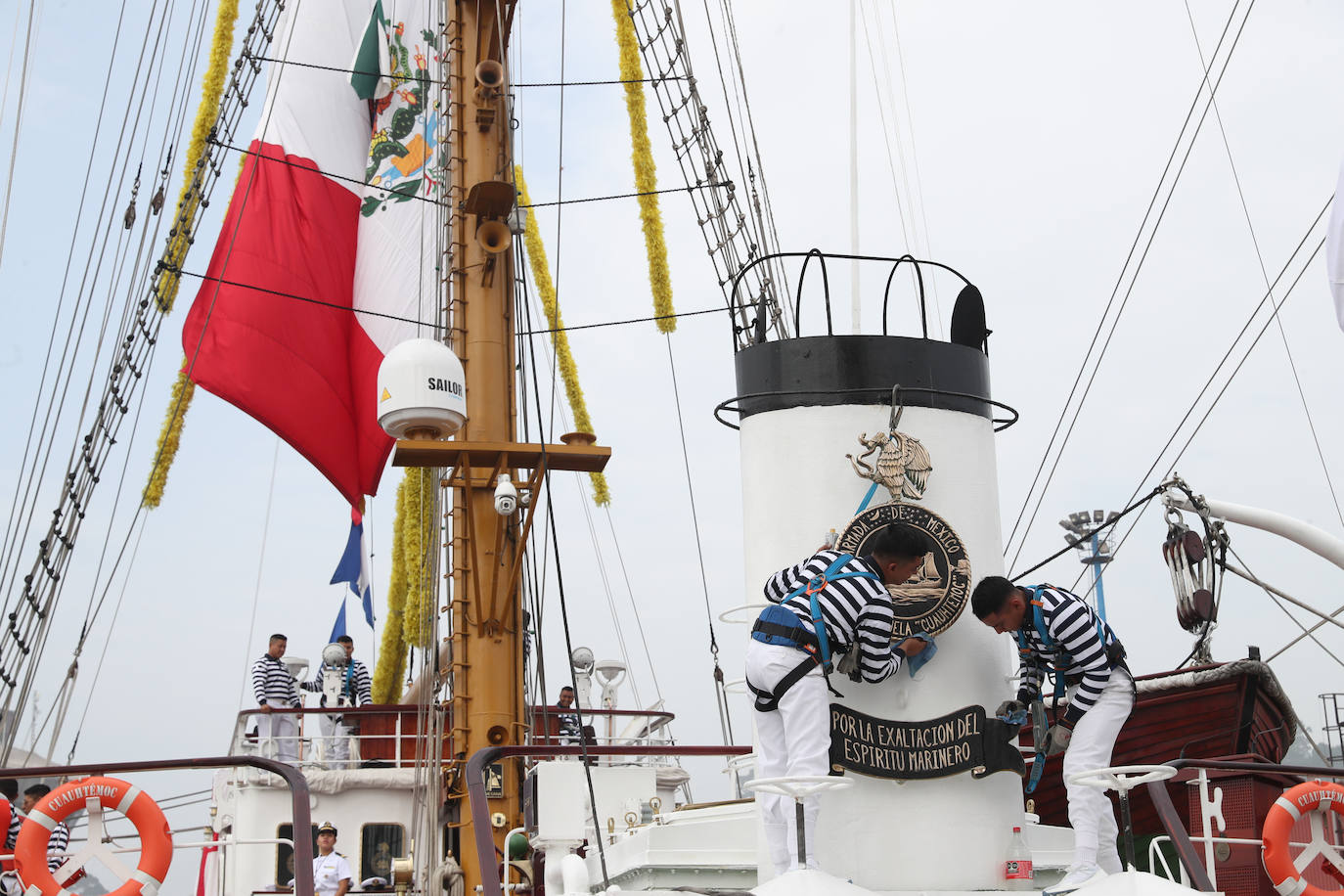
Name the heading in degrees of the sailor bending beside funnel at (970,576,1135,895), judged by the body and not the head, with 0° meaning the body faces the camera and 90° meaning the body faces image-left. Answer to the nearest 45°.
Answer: approximately 90°

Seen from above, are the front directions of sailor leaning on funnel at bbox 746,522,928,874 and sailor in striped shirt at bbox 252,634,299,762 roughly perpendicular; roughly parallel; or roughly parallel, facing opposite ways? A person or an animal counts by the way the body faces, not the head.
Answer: roughly perpendicular

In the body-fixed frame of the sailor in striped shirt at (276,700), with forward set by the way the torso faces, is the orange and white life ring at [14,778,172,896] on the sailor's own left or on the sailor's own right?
on the sailor's own right

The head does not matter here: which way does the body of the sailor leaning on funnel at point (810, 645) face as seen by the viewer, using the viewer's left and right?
facing away from the viewer and to the right of the viewer

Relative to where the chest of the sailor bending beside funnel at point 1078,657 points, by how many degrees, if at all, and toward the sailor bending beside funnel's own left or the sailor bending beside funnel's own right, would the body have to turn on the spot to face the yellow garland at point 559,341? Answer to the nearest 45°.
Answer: approximately 45° to the sailor bending beside funnel's own right

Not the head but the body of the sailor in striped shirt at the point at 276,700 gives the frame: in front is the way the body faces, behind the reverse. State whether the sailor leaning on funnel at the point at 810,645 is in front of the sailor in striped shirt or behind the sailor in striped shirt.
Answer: in front

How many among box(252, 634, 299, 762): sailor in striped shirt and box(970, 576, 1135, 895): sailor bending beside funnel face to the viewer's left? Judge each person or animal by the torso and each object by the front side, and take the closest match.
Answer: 1

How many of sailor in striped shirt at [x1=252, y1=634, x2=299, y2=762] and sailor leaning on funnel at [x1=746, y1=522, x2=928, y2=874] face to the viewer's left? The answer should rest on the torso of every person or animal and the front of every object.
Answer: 0

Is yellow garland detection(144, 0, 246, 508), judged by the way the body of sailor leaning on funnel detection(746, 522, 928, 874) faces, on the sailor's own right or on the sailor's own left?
on the sailor's own left

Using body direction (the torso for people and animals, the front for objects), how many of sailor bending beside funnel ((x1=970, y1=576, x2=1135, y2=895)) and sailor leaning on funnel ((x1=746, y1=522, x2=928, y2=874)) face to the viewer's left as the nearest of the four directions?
1

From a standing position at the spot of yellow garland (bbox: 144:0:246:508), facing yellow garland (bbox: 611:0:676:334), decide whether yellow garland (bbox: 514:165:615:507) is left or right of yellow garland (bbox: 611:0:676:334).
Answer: left

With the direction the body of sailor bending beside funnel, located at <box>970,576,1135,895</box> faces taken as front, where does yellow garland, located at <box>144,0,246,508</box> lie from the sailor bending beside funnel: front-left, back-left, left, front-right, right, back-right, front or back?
front-right

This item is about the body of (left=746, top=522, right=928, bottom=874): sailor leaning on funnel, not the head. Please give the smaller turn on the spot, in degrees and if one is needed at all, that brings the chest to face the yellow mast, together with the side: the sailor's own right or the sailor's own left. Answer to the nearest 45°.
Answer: approximately 90° to the sailor's own left

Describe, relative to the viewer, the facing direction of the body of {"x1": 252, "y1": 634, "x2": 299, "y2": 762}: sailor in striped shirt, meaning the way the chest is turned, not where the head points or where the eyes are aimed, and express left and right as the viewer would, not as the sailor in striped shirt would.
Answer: facing the viewer and to the right of the viewer
